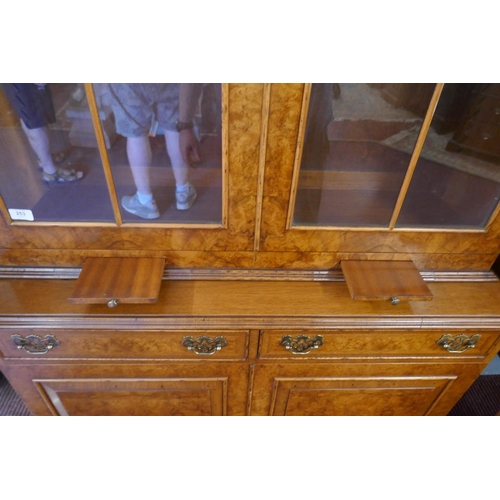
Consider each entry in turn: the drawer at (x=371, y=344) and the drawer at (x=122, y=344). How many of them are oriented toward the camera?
2

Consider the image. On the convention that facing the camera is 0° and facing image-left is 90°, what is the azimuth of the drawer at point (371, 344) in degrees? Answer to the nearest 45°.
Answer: approximately 0°

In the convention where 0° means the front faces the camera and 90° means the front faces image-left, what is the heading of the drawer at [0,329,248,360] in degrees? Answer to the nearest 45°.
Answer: approximately 0°
